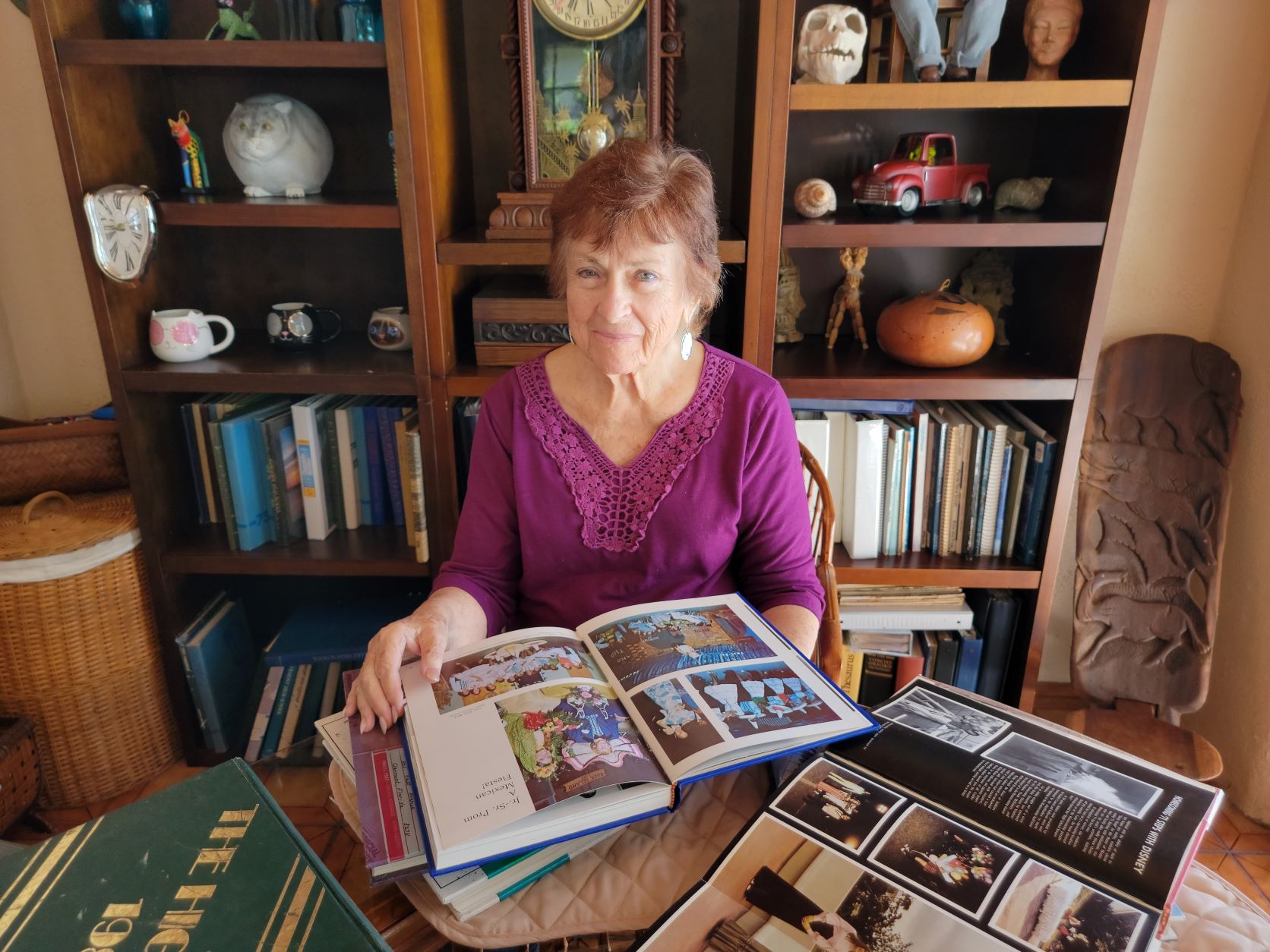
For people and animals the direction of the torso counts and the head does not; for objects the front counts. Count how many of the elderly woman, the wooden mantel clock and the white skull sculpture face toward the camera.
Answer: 3

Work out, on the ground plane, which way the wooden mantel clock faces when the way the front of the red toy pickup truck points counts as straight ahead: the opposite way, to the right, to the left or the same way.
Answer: to the left

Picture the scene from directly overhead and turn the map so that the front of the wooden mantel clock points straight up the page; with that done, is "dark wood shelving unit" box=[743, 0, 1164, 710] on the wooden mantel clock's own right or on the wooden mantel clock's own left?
on the wooden mantel clock's own left

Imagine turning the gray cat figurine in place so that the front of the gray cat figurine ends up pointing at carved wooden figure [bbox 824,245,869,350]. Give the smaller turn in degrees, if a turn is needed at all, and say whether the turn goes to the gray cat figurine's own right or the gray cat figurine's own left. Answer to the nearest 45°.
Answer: approximately 135° to the gray cat figurine's own left

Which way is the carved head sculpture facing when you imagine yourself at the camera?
facing the viewer

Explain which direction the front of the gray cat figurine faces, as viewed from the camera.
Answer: facing the viewer and to the left of the viewer

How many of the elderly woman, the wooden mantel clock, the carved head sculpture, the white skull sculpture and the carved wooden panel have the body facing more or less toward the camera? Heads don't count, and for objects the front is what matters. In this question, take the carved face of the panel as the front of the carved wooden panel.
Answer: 5

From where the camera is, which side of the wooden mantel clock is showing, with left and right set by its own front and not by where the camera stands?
front

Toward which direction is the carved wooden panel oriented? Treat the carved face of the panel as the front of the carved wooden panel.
toward the camera

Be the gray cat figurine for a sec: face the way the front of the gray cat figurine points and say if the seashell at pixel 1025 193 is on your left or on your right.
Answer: on your left

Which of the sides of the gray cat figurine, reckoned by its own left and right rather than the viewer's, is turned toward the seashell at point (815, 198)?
left

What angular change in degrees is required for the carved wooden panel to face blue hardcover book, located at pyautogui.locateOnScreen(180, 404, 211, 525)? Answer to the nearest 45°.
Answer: approximately 45° to its right

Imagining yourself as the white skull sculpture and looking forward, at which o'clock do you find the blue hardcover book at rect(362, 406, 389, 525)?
The blue hardcover book is roughly at 3 o'clock from the white skull sculpture.

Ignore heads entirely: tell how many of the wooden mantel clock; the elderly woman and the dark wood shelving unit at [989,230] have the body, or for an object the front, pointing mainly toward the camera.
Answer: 3

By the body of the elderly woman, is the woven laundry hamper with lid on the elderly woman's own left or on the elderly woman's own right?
on the elderly woman's own right
